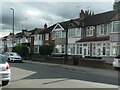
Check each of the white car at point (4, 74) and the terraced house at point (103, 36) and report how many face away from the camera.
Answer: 1

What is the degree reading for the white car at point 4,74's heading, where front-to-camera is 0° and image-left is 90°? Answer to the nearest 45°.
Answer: approximately 180°

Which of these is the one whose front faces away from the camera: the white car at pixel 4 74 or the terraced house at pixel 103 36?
the white car

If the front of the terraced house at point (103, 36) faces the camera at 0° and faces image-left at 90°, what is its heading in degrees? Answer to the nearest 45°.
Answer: approximately 45°

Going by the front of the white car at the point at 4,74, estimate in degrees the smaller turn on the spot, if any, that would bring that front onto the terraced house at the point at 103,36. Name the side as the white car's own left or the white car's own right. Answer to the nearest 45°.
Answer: approximately 45° to the white car's own right

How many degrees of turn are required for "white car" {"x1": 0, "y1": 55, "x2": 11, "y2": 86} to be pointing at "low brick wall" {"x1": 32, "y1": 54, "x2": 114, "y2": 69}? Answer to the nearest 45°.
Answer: approximately 45° to its right
